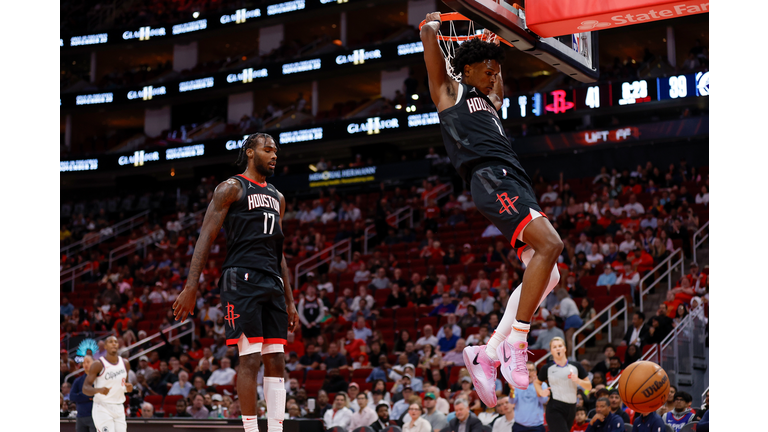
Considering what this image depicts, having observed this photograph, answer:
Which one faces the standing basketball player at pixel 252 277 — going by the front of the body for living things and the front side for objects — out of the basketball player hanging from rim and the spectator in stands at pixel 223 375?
the spectator in stands

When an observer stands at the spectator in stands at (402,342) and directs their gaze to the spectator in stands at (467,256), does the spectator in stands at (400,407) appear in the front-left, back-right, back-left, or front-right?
back-right

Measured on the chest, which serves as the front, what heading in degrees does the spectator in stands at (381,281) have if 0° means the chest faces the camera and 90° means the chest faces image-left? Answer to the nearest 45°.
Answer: approximately 0°

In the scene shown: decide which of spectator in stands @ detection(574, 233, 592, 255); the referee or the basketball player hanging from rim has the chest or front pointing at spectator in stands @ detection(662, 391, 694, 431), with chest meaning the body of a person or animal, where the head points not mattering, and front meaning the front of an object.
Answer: spectator in stands @ detection(574, 233, 592, 255)

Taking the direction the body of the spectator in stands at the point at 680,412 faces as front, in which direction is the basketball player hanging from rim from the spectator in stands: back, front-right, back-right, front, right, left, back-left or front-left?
front-left

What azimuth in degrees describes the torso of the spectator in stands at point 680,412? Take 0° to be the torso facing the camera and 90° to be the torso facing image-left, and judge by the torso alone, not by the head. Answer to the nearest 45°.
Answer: approximately 45°

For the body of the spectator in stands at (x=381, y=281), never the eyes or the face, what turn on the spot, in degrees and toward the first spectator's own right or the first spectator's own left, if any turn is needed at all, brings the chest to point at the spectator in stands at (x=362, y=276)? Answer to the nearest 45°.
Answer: approximately 135° to the first spectator's own right

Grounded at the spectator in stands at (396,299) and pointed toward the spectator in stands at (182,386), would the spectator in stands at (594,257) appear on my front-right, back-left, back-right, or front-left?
back-left

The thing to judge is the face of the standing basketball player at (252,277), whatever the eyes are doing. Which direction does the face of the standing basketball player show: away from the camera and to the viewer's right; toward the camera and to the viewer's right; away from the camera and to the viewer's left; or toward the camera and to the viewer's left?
toward the camera and to the viewer's right

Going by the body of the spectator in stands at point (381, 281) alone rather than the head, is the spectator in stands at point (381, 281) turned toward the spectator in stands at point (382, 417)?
yes

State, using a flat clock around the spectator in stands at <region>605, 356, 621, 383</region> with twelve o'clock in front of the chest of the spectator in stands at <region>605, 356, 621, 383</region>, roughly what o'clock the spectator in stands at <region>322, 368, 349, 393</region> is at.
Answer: the spectator in stands at <region>322, 368, 349, 393</region> is roughly at 2 o'clock from the spectator in stands at <region>605, 356, 621, 383</region>.
